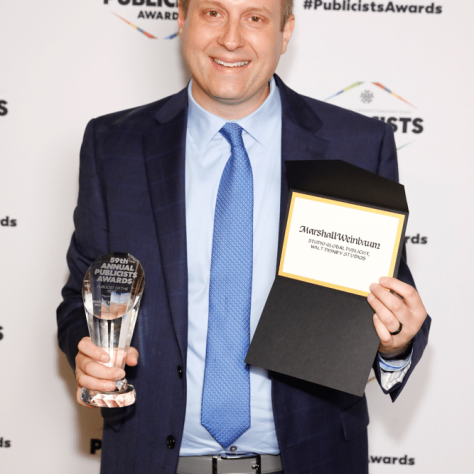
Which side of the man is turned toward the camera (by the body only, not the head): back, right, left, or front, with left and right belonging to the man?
front
